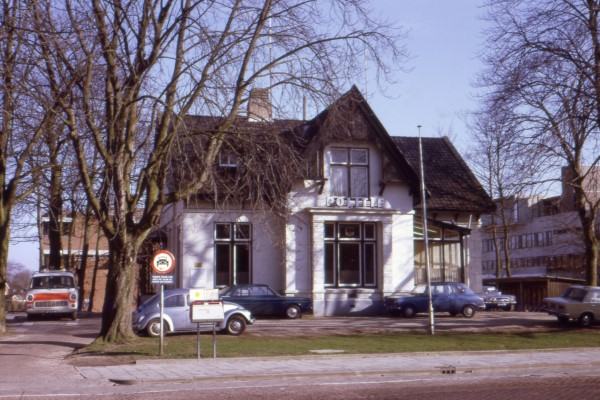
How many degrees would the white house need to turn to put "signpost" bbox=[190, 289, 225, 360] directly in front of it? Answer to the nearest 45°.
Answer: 0° — it already faces it

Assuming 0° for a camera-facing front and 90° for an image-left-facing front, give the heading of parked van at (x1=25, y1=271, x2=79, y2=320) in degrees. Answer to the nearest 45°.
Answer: approximately 0°

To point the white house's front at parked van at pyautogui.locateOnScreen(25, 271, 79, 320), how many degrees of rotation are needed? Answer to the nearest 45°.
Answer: approximately 90° to its right

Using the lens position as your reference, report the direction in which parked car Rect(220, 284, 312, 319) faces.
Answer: facing to the right of the viewer

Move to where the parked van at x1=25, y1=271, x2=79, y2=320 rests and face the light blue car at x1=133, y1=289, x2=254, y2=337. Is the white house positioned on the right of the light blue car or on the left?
left

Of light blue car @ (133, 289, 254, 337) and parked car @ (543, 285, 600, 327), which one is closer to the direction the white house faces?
the light blue car

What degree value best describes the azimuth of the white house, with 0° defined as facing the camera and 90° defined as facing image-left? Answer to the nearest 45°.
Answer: approximately 0°
